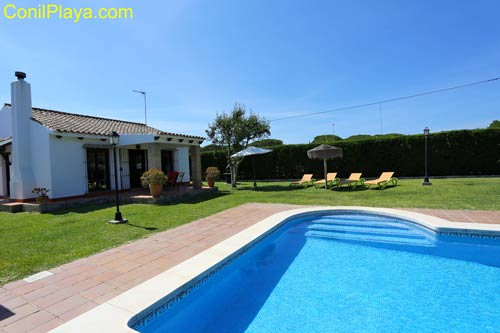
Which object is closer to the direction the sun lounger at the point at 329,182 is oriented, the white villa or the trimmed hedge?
the white villa

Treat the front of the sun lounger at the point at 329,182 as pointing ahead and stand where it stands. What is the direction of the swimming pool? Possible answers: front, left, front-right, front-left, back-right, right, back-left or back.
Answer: front-left

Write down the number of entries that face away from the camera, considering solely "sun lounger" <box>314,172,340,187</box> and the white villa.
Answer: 0

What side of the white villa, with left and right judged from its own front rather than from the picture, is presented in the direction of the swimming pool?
front

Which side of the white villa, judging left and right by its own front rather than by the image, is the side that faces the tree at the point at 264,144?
left
